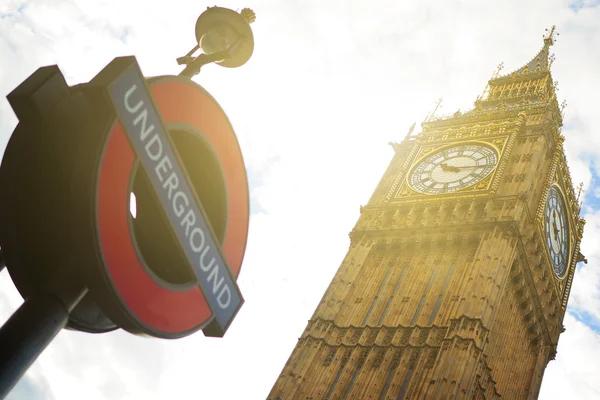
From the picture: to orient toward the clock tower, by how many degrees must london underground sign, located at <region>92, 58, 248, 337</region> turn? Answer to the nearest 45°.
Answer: approximately 90° to its left

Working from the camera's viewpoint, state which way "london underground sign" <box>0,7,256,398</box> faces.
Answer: facing the viewer and to the right of the viewer

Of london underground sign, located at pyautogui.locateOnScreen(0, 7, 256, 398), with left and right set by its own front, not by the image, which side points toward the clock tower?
left
